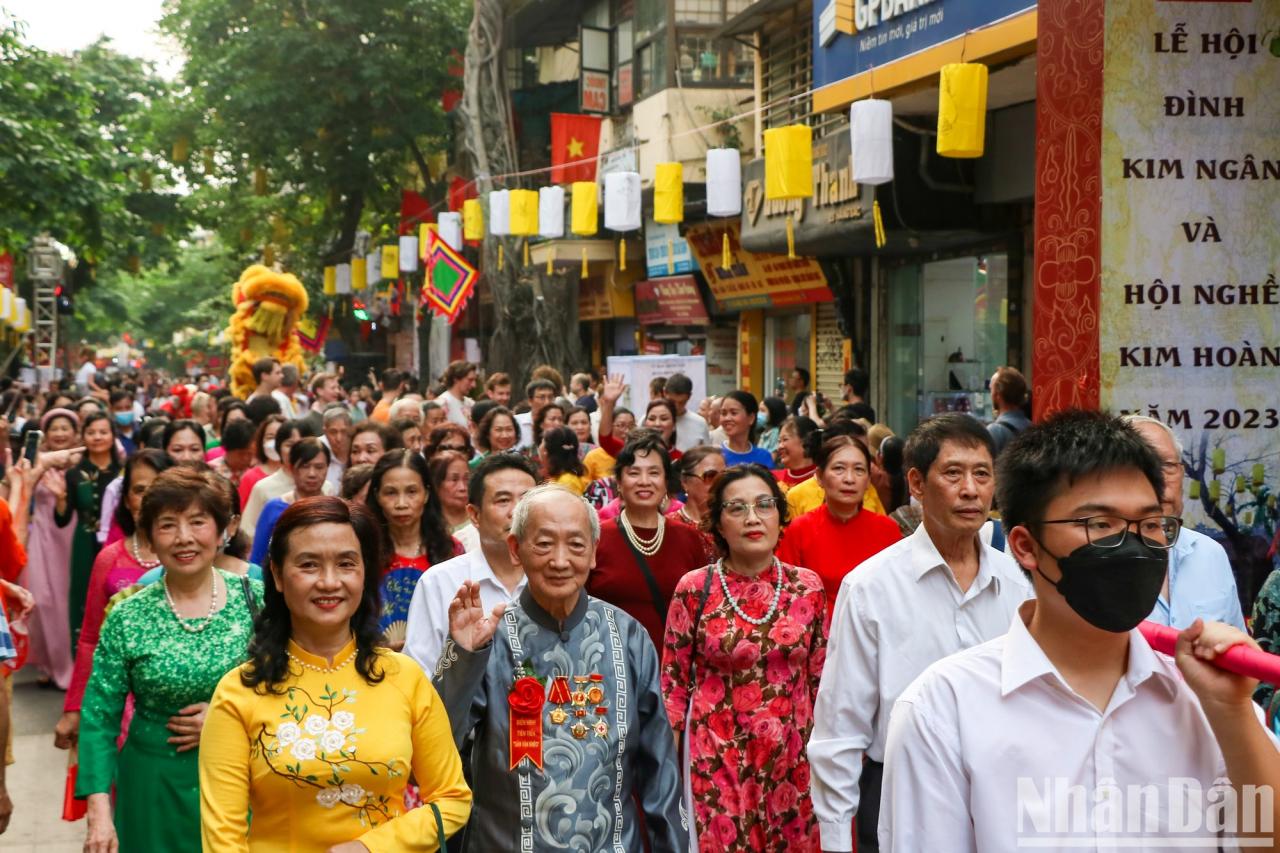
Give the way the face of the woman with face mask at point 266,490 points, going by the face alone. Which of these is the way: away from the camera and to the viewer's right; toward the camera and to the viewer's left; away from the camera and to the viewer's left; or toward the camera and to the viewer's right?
toward the camera and to the viewer's right

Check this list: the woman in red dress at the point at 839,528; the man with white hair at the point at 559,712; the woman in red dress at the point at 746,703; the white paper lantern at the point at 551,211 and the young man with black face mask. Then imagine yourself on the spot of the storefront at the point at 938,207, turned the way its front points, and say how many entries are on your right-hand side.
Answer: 1

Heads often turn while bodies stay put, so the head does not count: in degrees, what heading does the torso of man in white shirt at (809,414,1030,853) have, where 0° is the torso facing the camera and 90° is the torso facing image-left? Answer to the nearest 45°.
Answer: approximately 315°

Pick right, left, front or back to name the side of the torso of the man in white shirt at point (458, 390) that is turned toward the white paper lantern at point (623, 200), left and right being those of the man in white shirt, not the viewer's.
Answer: left

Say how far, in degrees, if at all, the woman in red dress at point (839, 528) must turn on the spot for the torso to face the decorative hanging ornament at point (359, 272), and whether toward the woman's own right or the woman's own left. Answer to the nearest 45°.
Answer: approximately 135° to the woman's own right

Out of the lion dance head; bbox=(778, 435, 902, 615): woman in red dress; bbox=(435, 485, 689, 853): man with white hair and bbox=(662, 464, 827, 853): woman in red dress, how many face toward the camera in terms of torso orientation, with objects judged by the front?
4

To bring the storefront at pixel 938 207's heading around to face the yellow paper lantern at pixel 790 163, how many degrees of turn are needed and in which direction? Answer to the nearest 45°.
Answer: approximately 45° to its right

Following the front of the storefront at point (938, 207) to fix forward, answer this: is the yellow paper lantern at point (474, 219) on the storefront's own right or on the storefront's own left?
on the storefront's own right

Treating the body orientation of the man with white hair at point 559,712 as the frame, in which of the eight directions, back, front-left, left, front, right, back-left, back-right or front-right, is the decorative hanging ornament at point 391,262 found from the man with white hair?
back

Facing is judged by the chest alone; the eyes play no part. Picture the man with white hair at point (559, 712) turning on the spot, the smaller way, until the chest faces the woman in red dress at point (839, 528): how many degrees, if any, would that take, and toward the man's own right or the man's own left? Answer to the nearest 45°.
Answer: approximately 135° to the man's own left

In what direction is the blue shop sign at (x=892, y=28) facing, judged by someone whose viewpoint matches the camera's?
facing the viewer and to the left of the viewer

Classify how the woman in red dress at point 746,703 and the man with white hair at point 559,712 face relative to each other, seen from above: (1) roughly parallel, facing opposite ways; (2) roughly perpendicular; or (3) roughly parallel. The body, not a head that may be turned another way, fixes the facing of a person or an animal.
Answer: roughly parallel

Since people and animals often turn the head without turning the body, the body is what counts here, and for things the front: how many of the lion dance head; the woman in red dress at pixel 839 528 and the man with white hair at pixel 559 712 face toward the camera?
3

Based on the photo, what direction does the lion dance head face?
toward the camera

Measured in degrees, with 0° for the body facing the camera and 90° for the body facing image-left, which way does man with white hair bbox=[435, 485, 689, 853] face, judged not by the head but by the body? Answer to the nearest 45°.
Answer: approximately 0°

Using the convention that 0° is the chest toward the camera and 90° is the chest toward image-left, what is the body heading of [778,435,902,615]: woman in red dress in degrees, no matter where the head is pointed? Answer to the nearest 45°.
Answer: approximately 0°

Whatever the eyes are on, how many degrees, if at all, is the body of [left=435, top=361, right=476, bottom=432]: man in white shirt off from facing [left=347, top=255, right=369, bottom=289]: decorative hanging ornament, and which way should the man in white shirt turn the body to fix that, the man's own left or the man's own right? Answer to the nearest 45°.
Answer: approximately 135° to the man's own left

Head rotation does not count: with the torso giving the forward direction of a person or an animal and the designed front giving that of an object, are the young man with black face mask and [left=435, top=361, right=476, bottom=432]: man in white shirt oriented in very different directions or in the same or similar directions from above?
same or similar directions

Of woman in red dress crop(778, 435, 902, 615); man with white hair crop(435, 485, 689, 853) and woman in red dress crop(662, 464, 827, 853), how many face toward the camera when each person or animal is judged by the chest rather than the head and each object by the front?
3
